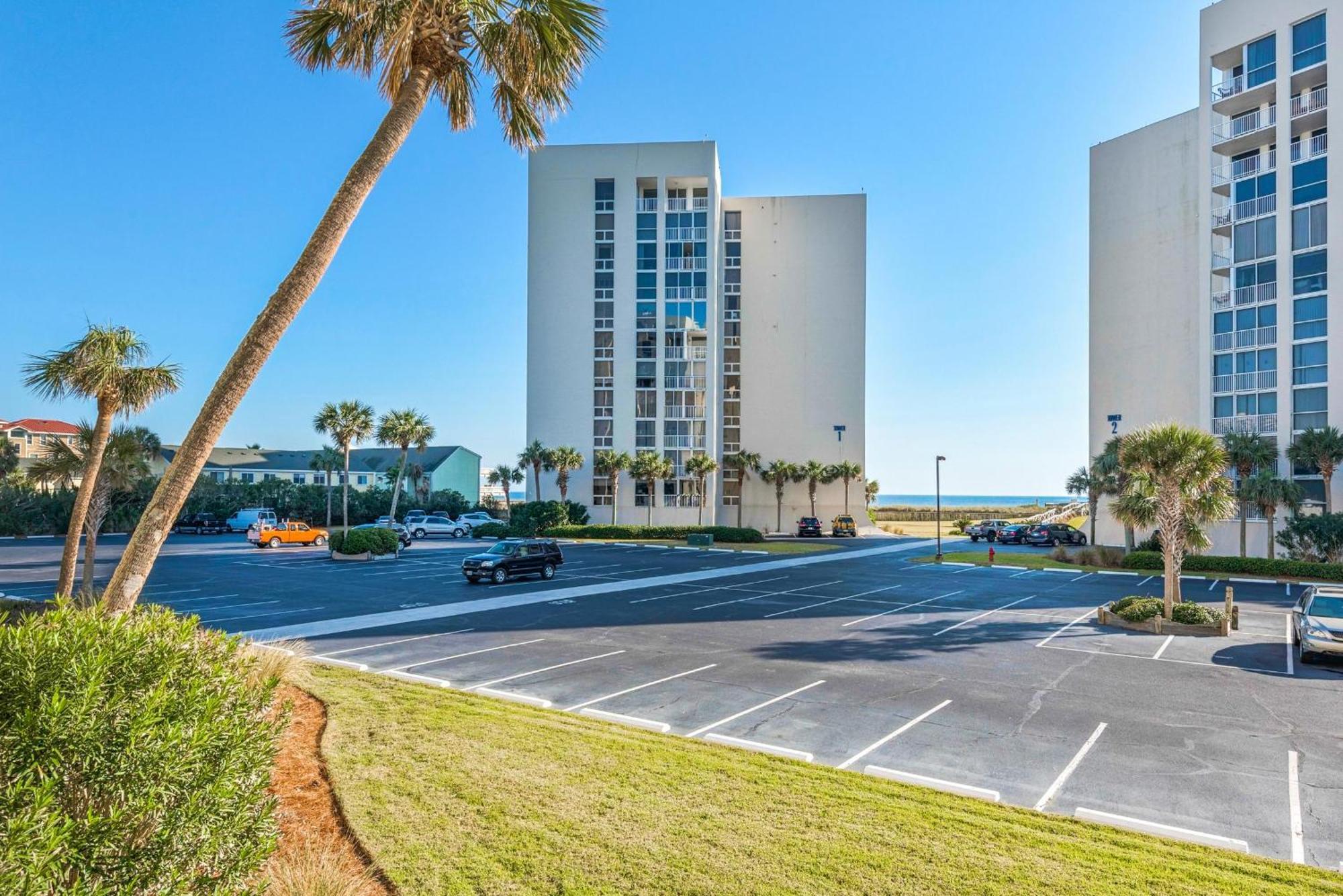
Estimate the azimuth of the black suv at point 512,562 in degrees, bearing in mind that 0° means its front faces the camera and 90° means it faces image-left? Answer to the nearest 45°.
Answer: approximately 45°

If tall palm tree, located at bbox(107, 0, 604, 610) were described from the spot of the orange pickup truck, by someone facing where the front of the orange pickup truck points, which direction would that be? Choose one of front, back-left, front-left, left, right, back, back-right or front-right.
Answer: back-right

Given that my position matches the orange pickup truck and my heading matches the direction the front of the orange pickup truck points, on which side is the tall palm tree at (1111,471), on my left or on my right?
on my right

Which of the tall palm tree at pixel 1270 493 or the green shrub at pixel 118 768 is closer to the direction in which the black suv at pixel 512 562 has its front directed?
the green shrub

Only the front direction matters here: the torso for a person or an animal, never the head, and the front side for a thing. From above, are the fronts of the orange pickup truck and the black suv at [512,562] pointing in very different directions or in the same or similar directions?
very different directions

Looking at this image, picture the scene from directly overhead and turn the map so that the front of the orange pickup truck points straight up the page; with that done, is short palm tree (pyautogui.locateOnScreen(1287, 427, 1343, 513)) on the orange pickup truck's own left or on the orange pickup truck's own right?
on the orange pickup truck's own right
